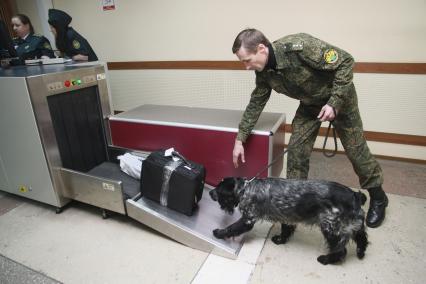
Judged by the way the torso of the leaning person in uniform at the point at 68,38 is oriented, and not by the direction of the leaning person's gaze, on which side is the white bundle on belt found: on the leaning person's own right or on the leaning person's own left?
on the leaning person's own left

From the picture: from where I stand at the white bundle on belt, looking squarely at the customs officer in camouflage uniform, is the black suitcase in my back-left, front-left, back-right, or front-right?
front-right

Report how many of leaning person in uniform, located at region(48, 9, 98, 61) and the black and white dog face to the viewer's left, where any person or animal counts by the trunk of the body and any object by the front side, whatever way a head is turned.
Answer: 2

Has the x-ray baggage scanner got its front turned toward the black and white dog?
yes

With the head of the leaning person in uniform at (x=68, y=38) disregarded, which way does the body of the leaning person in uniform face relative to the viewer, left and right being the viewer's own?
facing to the left of the viewer

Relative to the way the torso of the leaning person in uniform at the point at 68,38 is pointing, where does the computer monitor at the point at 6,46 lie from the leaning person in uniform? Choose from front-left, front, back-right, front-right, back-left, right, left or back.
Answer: front-left

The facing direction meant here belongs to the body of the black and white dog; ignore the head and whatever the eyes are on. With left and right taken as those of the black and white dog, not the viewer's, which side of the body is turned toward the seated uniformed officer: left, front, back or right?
front

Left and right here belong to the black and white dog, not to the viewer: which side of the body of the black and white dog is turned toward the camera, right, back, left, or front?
left

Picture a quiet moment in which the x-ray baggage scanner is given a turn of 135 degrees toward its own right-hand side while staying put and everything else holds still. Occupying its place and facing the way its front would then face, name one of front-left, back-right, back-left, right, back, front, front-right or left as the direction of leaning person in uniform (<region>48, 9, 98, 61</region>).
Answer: right

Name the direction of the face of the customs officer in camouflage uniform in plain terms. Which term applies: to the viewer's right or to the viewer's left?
to the viewer's left

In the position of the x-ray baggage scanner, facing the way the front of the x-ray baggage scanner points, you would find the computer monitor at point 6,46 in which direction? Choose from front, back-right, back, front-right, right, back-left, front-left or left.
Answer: back

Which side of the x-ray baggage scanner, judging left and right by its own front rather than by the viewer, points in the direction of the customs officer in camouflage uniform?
front

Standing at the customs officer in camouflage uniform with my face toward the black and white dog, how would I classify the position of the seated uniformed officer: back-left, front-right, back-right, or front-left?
back-right

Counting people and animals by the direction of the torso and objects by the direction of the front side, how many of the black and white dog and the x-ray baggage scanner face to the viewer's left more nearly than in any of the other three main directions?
1

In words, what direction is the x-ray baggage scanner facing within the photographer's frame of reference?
facing the viewer and to the right of the viewer
